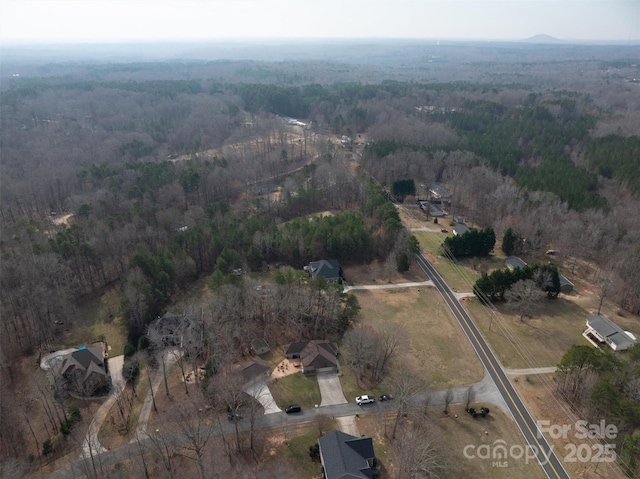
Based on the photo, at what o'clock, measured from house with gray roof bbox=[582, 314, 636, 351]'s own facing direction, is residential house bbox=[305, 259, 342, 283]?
The residential house is roughly at 1 o'clock from the house with gray roof.

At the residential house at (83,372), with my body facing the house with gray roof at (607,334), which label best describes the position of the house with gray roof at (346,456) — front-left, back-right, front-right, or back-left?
front-right

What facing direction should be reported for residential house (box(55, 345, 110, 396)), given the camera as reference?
facing the viewer

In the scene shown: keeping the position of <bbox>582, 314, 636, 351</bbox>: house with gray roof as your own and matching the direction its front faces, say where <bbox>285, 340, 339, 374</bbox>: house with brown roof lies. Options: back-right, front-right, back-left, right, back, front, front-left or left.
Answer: front

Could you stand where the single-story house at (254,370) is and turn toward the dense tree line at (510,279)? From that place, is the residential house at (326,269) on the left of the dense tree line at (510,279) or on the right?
left

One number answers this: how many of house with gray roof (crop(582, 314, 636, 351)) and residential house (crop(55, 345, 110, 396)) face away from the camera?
0

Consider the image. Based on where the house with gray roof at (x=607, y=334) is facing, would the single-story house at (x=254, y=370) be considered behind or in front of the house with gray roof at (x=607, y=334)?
in front

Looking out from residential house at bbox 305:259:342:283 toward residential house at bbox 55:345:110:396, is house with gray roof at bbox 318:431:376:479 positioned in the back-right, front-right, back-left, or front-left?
front-left

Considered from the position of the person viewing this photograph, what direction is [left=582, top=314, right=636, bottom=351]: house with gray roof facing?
facing the viewer and to the left of the viewer

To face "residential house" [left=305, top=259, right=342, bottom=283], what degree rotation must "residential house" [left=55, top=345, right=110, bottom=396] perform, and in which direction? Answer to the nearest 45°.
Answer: approximately 90° to its left

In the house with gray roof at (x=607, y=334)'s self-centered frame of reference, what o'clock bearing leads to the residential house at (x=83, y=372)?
The residential house is roughly at 12 o'clock from the house with gray roof.

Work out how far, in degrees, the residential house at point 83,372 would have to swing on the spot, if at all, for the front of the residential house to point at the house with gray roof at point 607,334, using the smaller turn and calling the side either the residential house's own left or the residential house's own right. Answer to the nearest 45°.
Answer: approximately 45° to the residential house's own left

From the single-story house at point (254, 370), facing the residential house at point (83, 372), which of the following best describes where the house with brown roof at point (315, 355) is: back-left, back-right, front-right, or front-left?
back-right

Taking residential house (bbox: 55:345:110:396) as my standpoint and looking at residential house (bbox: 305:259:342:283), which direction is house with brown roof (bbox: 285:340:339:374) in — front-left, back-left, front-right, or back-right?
front-right

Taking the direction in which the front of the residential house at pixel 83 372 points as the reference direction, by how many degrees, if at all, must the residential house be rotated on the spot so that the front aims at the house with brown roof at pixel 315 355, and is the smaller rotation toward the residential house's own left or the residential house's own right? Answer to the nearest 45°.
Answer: approximately 45° to the residential house's own left

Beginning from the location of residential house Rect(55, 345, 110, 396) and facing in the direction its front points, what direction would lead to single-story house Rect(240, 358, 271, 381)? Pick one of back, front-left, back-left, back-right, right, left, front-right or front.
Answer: front-left
